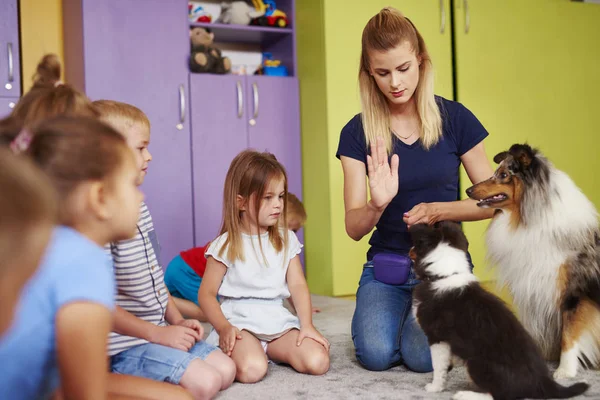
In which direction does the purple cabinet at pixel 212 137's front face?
toward the camera

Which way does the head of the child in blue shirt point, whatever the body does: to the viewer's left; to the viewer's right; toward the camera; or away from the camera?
to the viewer's right

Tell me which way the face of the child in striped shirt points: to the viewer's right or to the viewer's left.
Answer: to the viewer's right

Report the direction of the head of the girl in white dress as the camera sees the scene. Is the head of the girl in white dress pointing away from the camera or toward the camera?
toward the camera

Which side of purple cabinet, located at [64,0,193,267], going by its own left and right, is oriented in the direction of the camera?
front

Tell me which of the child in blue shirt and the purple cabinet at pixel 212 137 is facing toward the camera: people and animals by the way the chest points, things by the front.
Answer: the purple cabinet

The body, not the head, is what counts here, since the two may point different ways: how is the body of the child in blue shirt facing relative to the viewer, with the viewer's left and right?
facing to the right of the viewer

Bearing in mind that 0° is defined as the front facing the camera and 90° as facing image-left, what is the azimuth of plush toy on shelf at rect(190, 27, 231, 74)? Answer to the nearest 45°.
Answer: approximately 315°

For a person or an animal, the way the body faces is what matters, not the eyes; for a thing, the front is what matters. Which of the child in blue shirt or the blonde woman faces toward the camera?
the blonde woman

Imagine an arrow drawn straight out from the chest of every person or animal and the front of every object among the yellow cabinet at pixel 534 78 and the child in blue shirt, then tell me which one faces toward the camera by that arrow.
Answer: the yellow cabinet

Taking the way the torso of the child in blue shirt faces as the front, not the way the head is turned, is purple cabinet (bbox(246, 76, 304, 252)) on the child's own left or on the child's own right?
on the child's own left
